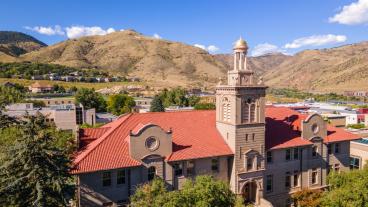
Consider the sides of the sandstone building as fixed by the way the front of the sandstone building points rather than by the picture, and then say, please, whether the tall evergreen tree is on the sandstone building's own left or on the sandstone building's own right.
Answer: on the sandstone building's own right

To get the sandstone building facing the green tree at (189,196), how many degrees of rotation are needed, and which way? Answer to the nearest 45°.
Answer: approximately 45° to its right

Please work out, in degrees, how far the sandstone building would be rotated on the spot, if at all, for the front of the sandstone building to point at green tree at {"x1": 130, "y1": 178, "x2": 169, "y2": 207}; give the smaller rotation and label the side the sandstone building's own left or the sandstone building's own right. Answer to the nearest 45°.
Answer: approximately 90° to the sandstone building's own right

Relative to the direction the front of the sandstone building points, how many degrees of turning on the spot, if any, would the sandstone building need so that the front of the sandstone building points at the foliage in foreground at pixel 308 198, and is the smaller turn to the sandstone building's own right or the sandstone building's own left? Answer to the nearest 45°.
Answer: approximately 45° to the sandstone building's own left
